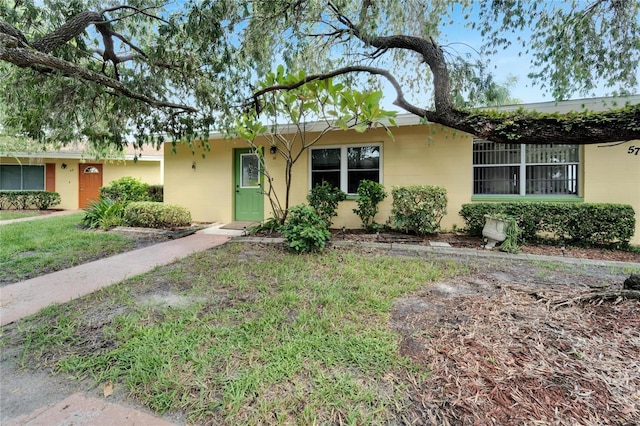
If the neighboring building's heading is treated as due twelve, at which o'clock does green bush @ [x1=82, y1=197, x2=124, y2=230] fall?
The green bush is roughly at 12 o'clock from the neighboring building.

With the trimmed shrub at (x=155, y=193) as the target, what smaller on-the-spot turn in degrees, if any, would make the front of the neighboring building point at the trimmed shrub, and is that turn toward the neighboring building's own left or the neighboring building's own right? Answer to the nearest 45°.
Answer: approximately 45° to the neighboring building's own left

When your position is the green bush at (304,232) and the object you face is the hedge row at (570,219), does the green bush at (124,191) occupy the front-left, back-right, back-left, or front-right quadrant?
back-left

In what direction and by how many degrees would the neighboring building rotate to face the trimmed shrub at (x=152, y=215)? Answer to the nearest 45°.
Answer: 0° — it already faces it

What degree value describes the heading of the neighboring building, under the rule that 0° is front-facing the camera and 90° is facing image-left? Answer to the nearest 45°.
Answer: approximately 0°
